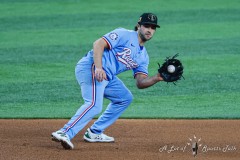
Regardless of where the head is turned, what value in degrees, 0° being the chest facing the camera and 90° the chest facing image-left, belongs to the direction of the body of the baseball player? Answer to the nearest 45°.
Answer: approximately 315°

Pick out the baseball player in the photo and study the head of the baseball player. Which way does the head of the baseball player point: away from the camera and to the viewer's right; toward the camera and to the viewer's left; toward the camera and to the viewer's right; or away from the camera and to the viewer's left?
toward the camera and to the viewer's right
